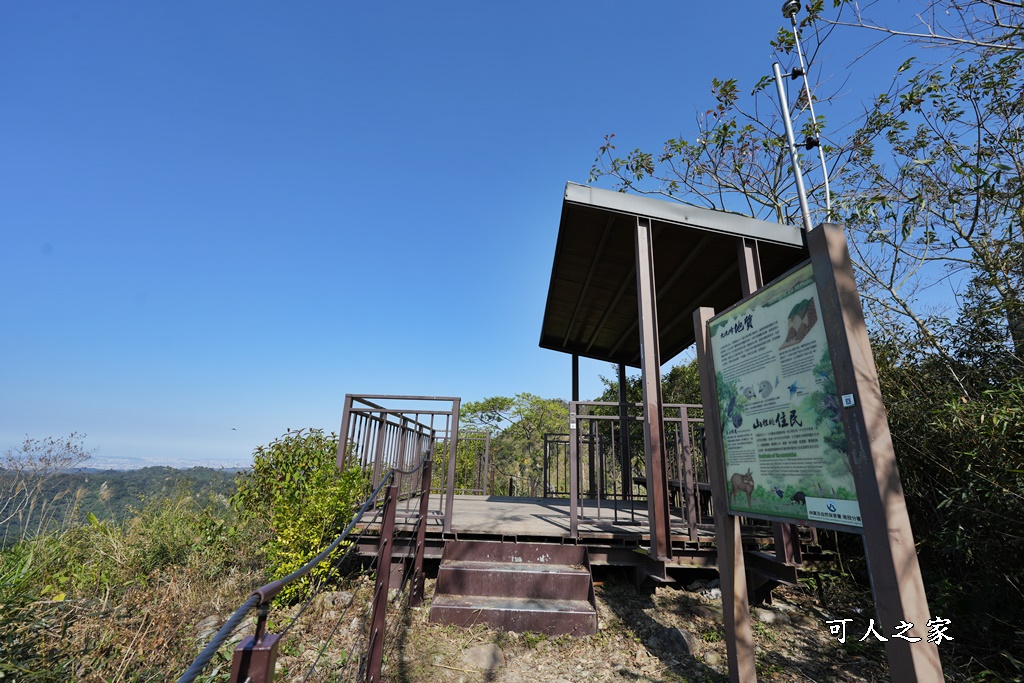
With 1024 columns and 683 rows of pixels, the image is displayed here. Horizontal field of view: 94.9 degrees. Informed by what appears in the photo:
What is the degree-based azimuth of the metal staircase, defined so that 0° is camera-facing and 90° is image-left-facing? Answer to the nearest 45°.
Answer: approximately 0°

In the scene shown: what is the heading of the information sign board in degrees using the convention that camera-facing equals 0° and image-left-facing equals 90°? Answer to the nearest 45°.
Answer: approximately 45°

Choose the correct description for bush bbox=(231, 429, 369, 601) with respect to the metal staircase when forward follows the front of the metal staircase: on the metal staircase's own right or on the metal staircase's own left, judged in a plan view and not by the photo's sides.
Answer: on the metal staircase's own right

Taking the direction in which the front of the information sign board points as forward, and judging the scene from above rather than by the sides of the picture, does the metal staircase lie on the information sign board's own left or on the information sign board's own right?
on the information sign board's own right

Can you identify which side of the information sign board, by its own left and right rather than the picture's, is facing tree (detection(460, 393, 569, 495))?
right

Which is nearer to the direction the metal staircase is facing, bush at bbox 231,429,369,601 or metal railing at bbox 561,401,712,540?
the bush

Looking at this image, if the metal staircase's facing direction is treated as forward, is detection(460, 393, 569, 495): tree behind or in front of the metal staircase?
behind

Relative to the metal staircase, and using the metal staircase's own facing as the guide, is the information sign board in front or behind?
in front
